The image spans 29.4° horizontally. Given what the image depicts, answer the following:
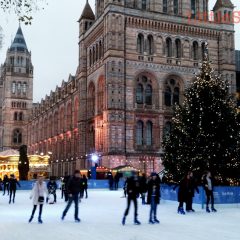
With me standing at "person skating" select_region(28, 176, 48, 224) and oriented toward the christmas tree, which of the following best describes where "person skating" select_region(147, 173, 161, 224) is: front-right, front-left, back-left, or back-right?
front-right

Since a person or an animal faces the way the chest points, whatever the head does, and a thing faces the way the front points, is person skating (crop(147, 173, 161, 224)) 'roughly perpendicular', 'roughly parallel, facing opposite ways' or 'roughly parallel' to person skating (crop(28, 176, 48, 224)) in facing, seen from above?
roughly parallel

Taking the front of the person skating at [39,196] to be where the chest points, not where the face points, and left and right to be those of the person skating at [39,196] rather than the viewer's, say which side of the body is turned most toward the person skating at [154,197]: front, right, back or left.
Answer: left

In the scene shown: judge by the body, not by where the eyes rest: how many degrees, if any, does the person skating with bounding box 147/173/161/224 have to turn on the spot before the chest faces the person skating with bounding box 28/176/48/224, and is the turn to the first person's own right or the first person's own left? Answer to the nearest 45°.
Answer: approximately 90° to the first person's own right

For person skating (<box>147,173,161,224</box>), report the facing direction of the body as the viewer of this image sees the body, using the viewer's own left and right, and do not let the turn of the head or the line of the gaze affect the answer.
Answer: facing the viewer

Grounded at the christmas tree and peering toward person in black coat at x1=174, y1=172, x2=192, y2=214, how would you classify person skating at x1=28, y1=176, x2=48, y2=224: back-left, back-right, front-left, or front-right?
front-right

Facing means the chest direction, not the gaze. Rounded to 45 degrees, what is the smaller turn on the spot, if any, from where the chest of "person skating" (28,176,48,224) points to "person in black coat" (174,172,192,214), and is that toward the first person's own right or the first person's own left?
approximately 90° to the first person's own left

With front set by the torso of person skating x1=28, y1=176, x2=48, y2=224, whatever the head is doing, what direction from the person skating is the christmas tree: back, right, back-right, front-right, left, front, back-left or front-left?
back-left

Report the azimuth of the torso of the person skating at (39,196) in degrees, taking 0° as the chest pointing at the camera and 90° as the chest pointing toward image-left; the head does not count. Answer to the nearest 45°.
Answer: approximately 0°
